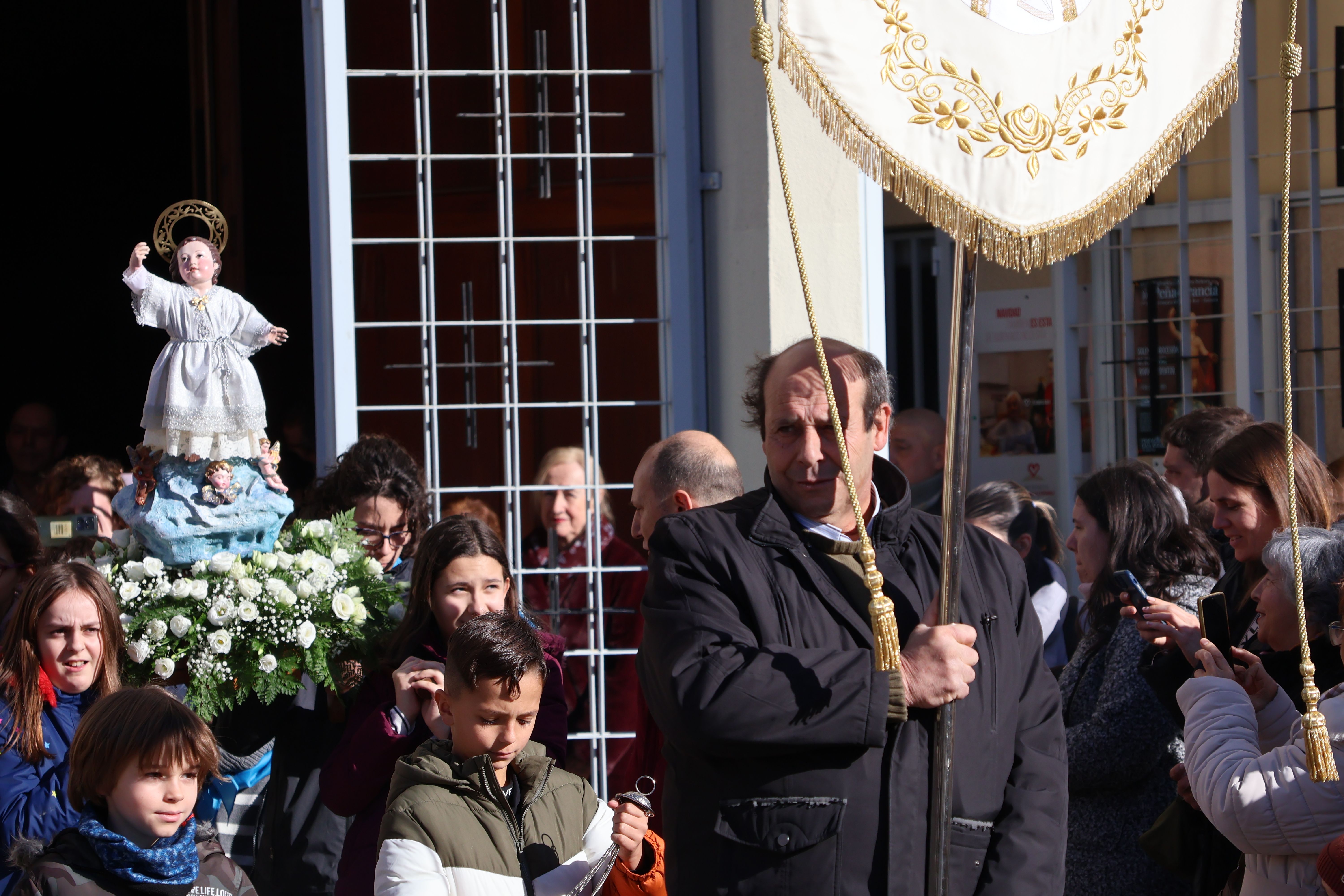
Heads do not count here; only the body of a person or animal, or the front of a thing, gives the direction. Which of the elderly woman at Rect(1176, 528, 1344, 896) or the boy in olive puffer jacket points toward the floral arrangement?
the elderly woman

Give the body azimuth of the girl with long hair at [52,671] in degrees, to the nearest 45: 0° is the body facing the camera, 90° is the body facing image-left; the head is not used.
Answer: approximately 315°

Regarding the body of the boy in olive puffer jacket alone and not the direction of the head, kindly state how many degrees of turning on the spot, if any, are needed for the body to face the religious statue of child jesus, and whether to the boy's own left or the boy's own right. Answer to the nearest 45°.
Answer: approximately 180°

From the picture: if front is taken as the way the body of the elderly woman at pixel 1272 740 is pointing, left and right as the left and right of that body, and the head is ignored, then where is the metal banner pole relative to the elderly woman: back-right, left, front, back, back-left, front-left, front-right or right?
front-left

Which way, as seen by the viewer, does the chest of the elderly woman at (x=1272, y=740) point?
to the viewer's left

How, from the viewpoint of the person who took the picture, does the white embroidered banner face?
facing the viewer

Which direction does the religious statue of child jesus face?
toward the camera

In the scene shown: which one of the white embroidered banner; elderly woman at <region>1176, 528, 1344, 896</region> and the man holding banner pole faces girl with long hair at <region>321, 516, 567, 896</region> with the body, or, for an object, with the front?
the elderly woman

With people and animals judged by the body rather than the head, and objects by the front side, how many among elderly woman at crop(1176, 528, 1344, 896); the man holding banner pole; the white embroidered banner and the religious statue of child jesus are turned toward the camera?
3

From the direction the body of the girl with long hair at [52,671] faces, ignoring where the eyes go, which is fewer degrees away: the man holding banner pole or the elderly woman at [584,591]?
the man holding banner pole

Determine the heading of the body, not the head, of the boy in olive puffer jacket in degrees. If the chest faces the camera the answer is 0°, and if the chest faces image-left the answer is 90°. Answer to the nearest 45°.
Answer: approximately 315°
